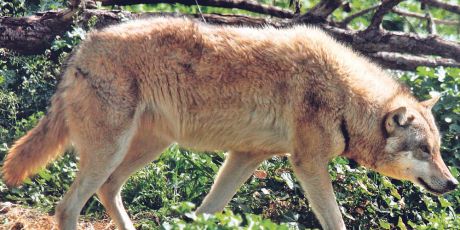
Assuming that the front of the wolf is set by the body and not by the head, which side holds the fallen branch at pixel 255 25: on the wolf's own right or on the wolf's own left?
on the wolf's own left

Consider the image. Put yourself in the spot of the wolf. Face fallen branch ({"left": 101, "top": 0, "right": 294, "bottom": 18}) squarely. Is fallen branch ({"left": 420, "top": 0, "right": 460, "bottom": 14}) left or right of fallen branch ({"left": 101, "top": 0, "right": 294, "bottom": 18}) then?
right

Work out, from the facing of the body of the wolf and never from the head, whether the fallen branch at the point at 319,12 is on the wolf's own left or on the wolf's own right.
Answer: on the wolf's own left

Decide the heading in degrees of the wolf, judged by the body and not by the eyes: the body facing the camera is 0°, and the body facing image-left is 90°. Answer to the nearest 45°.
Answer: approximately 270°

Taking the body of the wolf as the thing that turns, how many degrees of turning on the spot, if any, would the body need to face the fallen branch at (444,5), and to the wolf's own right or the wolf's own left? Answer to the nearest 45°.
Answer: approximately 45° to the wolf's own left

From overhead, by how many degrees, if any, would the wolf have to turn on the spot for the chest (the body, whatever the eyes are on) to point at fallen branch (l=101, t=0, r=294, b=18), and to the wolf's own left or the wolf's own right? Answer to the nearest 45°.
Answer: approximately 90° to the wolf's own left

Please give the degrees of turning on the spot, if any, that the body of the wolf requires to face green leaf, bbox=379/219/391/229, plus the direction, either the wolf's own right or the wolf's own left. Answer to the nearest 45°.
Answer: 0° — it already faces it
